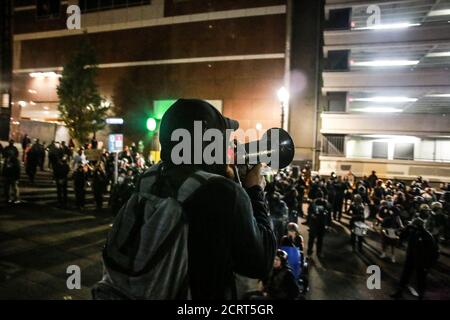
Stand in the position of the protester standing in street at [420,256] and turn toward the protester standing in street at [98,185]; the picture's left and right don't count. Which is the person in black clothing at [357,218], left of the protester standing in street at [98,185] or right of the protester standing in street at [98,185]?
right

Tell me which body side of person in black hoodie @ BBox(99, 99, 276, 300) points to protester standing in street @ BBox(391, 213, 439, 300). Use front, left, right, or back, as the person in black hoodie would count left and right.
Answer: front

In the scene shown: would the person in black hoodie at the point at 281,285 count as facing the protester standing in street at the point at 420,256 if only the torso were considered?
no

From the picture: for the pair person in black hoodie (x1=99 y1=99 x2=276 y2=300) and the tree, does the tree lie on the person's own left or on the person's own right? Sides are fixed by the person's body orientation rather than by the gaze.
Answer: on the person's own left

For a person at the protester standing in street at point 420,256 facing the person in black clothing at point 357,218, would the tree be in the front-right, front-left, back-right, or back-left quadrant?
front-left

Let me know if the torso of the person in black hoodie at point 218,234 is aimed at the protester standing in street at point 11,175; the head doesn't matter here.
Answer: no

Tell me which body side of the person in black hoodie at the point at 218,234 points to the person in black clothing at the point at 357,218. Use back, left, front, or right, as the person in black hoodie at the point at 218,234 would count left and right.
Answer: front

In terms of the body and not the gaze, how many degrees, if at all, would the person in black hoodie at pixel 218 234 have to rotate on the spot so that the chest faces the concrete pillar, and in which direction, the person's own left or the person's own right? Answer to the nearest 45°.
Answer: approximately 45° to the person's own left

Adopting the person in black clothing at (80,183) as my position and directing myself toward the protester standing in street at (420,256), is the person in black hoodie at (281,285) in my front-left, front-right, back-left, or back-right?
front-right

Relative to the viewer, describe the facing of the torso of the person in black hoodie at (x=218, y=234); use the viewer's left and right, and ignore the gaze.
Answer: facing away from the viewer and to the right of the viewer

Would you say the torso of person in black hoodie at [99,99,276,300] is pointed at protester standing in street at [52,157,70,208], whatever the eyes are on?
no
